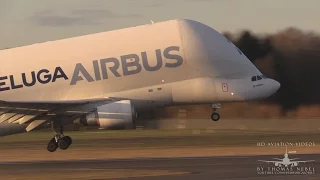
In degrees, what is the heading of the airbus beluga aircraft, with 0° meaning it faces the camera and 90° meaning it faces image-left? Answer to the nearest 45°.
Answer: approximately 270°
